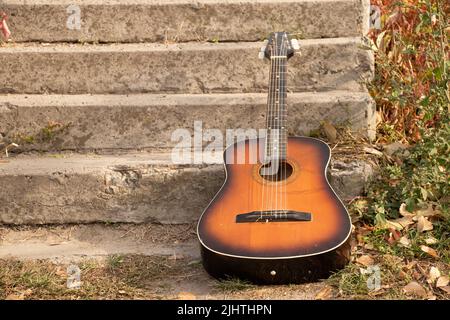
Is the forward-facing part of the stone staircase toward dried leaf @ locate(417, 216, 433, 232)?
no

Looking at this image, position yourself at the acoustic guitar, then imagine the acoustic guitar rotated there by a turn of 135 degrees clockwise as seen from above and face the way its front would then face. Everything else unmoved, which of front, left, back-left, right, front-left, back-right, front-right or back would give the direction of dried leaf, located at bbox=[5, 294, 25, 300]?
front-left

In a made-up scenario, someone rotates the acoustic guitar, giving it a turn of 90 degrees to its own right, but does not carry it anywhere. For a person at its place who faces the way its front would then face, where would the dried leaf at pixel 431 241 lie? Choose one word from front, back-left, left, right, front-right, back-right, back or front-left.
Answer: back

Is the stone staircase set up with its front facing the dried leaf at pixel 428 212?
no

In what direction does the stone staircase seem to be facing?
toward the camera

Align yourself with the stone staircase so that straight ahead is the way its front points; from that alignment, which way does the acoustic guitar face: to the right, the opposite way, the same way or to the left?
the same way

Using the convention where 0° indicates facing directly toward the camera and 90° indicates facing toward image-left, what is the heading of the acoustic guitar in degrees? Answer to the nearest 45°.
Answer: approximately 0°

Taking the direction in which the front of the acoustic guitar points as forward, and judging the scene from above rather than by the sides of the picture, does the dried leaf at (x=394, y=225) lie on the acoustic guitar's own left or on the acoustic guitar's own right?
on the acoustic guitar's own left

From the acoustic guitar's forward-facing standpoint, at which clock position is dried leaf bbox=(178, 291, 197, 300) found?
The dried leaf is roughly at 2 o'clock from the acoustic guitar.

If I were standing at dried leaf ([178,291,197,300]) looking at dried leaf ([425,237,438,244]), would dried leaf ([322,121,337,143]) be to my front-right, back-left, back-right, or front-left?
front-left

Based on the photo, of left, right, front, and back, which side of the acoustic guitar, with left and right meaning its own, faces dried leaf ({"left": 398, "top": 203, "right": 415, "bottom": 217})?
left

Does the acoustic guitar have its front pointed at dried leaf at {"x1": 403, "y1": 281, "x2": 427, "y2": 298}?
no

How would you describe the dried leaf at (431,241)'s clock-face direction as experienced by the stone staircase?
The dried leaf is roughly at 10 o'clock from the stone staircase.

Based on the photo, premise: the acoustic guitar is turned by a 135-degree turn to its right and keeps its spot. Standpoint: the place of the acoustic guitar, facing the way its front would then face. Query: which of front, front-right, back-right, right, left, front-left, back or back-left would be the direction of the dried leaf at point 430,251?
back-right

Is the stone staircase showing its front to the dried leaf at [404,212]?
no

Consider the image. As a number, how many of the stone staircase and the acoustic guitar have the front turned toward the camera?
2

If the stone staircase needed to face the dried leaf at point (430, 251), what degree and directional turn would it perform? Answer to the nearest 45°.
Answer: approximately 45° to its left

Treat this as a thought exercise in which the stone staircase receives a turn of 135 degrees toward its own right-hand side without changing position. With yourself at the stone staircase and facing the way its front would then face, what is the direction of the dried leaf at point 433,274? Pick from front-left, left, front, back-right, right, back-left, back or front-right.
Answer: back

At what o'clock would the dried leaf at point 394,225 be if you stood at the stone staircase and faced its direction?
The dried leaf is roughly at 10 o'clock from the stone staircase.
